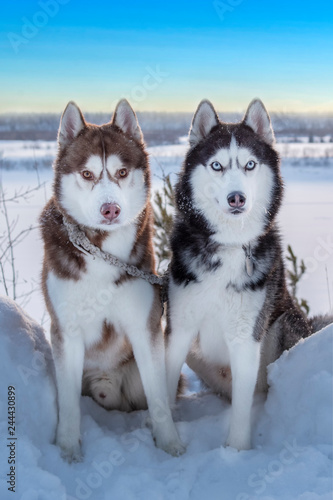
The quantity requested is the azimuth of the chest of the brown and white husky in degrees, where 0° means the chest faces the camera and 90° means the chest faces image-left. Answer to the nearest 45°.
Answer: approximately 0°

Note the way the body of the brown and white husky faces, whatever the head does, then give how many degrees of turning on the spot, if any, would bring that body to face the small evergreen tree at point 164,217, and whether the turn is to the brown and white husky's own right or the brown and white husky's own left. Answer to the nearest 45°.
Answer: approximately 180°

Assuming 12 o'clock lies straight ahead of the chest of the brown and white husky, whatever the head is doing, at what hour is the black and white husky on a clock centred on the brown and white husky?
The black and white husky is roughly at 9 o'clock from the brown and white husky.
